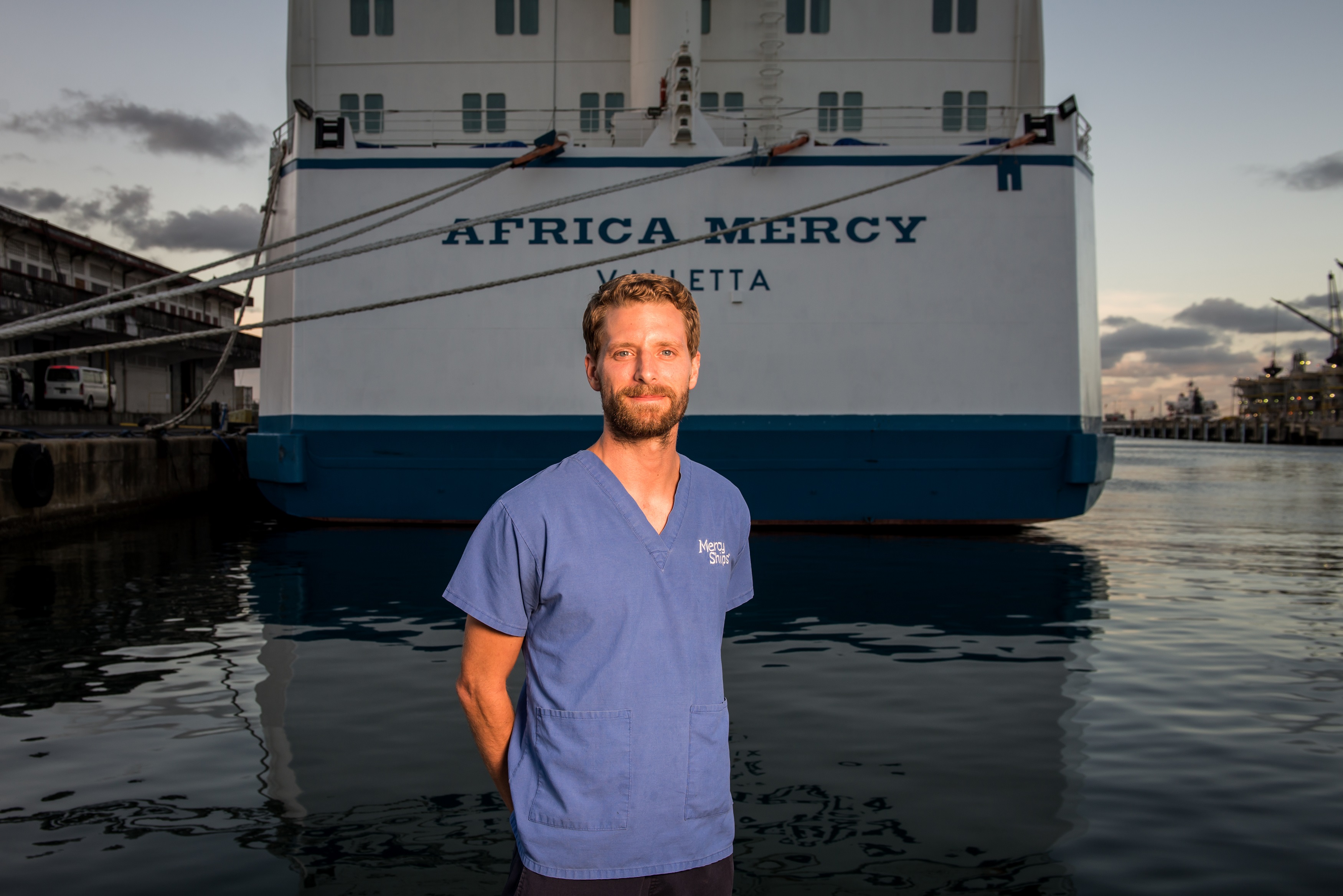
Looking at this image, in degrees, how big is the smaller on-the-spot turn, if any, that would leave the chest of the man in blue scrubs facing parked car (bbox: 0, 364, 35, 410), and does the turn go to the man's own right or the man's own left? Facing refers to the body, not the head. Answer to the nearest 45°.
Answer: approximately 180°

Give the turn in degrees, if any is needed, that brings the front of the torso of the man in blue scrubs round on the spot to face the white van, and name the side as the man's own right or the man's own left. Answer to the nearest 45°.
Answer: approximately 180°

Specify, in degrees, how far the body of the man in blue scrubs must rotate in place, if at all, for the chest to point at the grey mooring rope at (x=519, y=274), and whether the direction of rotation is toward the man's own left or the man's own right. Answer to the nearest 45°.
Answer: approximately 135° to the man's own left

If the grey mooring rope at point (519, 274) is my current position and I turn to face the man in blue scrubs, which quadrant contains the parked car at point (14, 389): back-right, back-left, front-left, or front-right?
back-right

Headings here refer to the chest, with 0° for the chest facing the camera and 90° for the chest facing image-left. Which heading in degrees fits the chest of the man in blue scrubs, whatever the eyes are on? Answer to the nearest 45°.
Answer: approximately 315°

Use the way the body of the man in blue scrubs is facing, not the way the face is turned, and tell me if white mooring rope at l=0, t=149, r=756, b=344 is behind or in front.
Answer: behind
